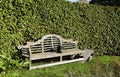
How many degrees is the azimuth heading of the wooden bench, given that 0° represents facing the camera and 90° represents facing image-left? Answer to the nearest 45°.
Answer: approximately 315°
